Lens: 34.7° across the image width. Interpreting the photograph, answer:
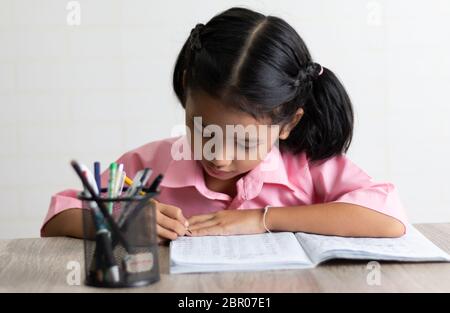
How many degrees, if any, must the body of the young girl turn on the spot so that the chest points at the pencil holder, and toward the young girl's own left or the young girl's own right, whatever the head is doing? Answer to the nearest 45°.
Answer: approximately 45° to the young girl's own right

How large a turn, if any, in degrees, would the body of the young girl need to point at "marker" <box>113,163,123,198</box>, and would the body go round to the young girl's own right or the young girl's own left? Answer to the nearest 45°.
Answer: approximately 45° to the young girl's own right

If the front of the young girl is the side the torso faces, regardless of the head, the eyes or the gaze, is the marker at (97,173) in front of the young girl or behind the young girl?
in front

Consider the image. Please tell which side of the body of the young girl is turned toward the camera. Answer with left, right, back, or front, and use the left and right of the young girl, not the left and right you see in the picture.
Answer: front

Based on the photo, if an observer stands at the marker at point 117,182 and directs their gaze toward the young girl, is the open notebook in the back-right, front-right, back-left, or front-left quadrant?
front-right
